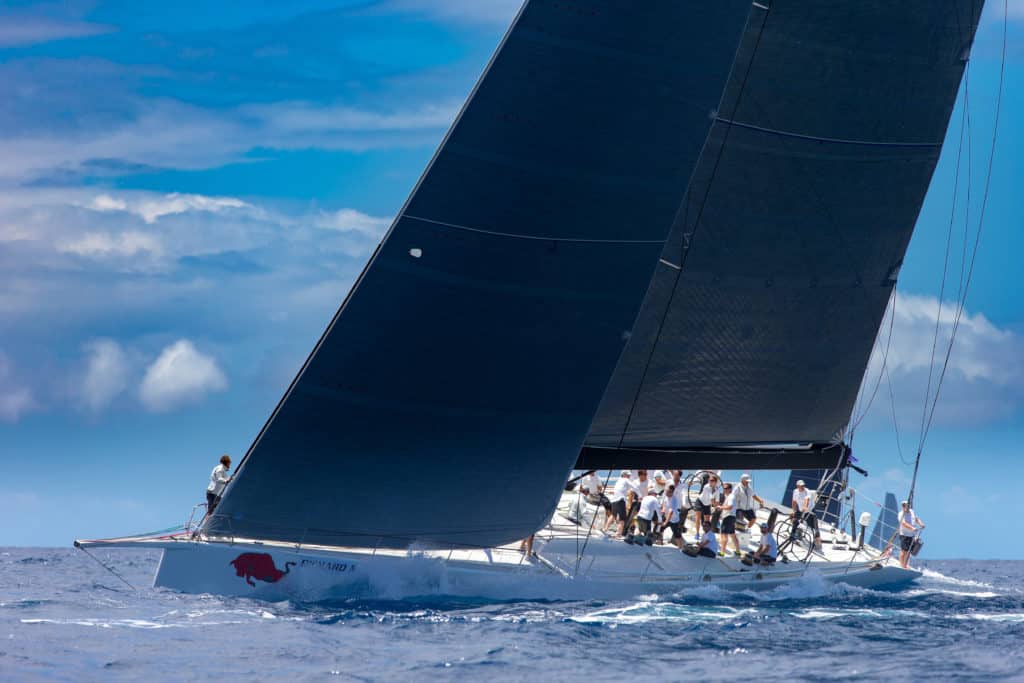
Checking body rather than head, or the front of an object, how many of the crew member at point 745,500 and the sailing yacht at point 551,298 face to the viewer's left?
1

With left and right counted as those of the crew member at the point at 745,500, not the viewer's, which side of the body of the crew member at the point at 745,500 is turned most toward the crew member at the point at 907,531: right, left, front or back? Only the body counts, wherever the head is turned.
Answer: left

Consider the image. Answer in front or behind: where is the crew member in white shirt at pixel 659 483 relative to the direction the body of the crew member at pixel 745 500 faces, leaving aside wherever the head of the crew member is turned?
behind

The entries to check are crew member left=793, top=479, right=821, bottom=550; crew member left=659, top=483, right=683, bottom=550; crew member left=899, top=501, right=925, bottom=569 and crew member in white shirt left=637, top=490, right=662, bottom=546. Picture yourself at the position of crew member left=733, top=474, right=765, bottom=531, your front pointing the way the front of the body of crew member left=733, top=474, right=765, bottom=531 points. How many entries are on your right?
2

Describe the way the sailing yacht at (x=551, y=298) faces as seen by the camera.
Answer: facing to the left of the viewer

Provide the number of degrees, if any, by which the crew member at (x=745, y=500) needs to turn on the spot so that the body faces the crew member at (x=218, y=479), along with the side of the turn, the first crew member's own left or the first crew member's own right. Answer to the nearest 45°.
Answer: approximately 90° to the first crew member's own right

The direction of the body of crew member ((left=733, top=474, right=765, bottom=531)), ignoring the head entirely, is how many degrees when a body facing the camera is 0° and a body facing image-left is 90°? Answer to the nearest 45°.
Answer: approximately 315°

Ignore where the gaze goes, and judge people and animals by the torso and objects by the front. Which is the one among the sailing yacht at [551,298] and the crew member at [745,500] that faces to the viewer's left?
the sailing yacht
